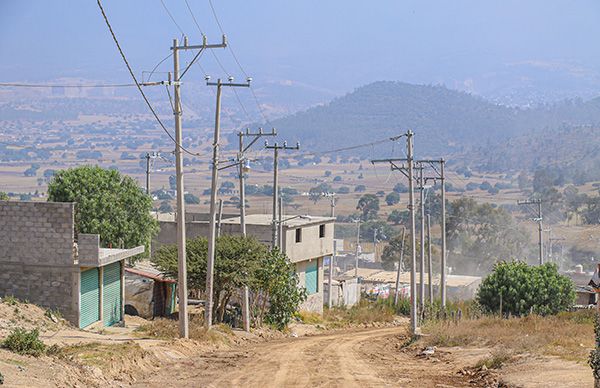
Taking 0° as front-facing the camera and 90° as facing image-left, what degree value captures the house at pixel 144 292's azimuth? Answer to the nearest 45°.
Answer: approximately 315°

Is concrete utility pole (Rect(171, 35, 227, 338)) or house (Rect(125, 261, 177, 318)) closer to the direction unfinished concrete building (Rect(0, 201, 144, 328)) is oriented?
the concrete utility pole

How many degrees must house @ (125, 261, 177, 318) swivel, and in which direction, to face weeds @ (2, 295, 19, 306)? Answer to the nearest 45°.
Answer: approximately 90° to its right

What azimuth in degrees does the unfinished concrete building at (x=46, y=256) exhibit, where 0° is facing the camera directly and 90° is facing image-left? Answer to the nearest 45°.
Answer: approximately 315°
